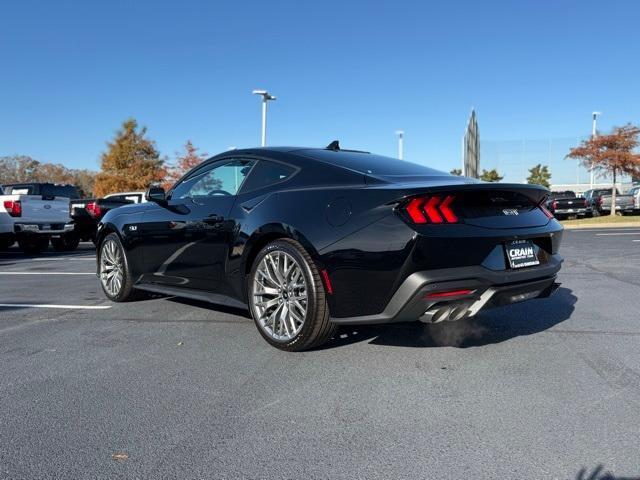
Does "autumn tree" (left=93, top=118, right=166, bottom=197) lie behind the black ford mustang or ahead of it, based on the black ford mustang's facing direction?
ahead

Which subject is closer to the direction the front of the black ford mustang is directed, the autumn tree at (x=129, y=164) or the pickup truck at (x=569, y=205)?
the autumn tree

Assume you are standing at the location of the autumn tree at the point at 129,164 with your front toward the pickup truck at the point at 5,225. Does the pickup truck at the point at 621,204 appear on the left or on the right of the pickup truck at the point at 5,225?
left

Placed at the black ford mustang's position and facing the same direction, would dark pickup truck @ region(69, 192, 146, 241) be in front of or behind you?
in front

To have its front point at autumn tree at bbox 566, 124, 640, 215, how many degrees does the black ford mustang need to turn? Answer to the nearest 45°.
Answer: approximately 90° to its right

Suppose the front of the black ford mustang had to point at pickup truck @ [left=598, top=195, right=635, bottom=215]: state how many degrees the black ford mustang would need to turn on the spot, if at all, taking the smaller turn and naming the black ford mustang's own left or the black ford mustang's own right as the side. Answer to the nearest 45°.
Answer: approximately 90° to the black ford mustang's own right

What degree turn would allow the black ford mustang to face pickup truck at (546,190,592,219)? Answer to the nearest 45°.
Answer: approximately 90° to its right

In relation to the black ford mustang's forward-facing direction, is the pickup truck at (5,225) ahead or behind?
ahead

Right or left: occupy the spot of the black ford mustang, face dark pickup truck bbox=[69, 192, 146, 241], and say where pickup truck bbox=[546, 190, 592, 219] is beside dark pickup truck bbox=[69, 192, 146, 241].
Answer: right

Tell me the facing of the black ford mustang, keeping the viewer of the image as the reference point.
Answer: facing away from the viewer and to the left of the viewer
